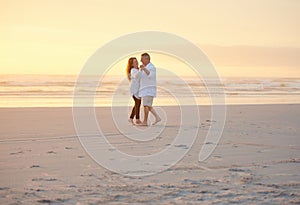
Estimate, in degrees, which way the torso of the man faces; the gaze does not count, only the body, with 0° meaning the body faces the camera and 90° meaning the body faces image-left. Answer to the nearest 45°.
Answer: approximately 90°
